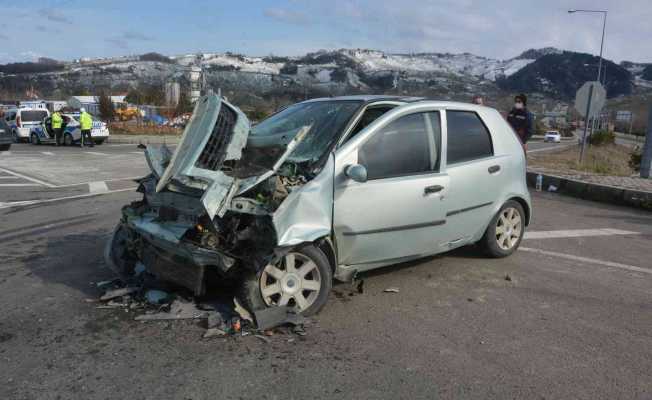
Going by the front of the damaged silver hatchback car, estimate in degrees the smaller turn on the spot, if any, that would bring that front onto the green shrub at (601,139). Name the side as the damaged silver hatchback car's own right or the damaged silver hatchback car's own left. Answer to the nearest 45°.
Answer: approximately 180°

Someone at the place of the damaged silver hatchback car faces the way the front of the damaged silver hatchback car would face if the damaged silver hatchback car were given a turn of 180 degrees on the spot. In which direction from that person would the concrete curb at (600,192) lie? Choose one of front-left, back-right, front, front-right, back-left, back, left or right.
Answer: front

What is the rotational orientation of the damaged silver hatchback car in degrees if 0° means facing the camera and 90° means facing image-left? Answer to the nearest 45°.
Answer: approximately 45°

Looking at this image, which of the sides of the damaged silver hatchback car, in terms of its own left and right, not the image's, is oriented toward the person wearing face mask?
back
